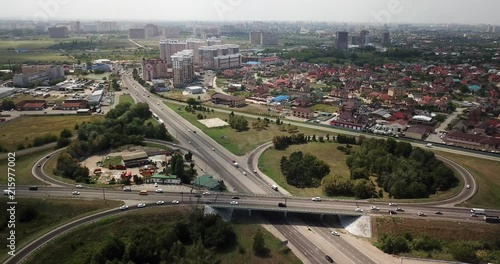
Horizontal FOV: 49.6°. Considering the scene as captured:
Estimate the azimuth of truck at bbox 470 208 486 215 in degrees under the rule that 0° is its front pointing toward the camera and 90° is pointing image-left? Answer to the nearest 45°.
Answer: approximately 90°

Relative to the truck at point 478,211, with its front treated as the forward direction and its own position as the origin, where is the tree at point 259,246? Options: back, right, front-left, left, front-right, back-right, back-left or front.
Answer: front-left
